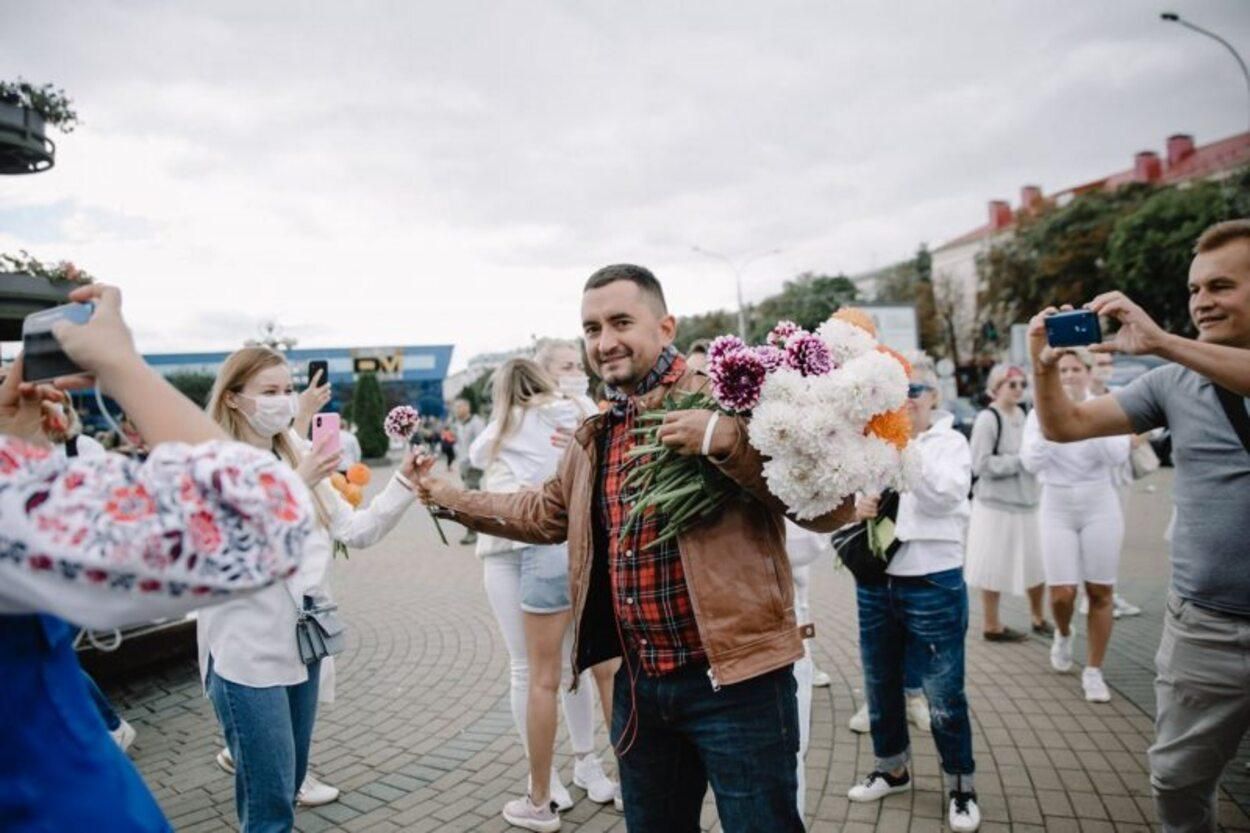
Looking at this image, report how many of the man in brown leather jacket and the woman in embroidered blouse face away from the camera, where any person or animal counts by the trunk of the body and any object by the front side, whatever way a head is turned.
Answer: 1

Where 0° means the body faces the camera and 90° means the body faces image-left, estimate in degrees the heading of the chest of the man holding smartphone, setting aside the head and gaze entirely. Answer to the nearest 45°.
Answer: approximately 45°

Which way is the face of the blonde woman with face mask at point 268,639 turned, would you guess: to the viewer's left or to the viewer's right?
to the viewer's right

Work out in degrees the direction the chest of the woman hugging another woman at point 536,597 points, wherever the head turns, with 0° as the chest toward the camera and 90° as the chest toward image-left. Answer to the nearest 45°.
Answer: approximately 225°

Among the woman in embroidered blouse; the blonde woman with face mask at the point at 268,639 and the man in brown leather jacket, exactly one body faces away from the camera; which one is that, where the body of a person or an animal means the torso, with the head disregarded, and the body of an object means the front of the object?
the woman in embroidered blouse

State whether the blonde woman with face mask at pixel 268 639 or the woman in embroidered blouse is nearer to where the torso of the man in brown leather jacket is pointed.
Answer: the woman in embroidered blouse

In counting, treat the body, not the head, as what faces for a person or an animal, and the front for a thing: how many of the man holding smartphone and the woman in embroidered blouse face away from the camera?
1

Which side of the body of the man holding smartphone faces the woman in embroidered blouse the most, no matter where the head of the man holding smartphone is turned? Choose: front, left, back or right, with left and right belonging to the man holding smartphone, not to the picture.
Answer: front

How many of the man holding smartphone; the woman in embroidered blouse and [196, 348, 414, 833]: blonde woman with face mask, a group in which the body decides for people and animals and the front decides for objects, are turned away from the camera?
1

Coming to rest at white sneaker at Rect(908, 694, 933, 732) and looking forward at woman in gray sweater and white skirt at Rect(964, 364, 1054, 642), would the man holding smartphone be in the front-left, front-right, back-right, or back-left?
back-right

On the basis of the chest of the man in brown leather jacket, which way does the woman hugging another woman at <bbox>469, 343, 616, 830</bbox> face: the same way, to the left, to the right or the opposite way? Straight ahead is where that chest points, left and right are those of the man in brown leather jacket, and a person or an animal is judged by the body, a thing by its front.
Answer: the opposite way

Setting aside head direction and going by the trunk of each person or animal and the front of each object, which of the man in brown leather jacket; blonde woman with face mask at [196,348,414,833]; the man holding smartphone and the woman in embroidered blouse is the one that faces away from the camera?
the woman in embroidered blouse

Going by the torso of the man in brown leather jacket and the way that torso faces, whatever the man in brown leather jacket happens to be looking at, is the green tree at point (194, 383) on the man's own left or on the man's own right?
on the man's own right

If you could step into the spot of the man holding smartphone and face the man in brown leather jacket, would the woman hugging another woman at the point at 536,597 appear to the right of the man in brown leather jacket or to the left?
right

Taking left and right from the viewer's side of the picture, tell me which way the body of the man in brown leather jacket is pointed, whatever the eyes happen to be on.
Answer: facing the viewer and to the left of the viewer

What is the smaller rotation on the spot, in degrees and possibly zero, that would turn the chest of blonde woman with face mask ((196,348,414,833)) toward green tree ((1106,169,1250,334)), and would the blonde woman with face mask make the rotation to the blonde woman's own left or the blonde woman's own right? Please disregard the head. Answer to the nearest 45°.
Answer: approximately 90° to the blonde woman's own left

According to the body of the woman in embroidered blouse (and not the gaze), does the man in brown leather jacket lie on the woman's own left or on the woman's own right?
on the woman's own right

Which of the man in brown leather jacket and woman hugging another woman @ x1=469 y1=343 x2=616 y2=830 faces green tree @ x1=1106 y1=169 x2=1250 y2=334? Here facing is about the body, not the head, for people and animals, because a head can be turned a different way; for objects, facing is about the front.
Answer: the woman hugging another woman

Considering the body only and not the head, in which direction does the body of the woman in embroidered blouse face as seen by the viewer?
away from the camera

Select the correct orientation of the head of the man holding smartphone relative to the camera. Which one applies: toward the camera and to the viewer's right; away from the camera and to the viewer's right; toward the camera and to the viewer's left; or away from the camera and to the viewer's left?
toward the camera and to the viewer's left
